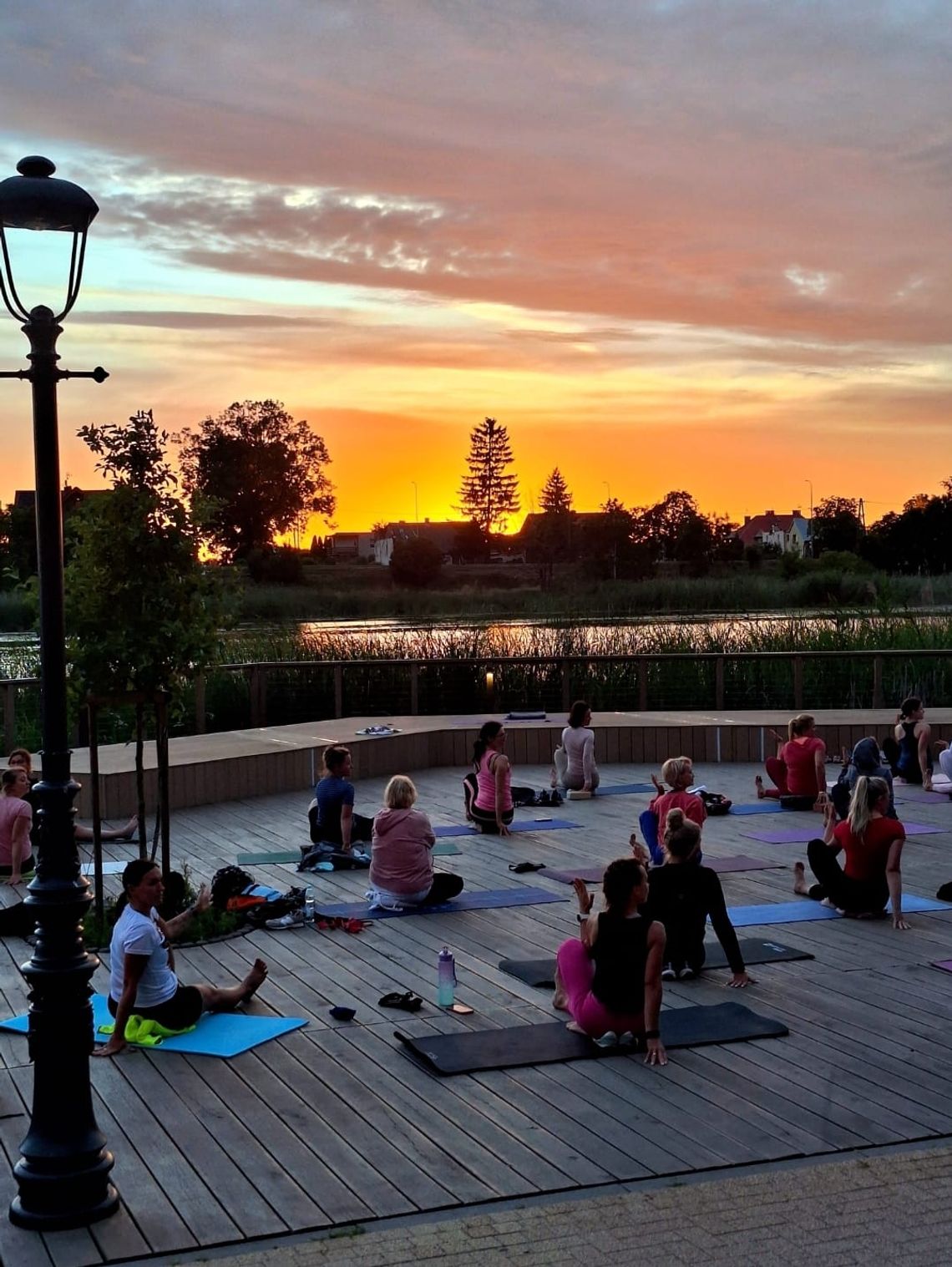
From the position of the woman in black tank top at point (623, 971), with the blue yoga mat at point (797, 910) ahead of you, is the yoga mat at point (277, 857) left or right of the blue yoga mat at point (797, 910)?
left

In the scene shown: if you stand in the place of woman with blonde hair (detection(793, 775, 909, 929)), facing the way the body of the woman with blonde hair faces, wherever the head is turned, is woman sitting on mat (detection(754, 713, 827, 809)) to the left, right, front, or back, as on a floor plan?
front

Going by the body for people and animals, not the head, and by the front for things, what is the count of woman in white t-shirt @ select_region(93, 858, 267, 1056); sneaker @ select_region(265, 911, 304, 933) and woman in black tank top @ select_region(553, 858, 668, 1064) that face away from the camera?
1

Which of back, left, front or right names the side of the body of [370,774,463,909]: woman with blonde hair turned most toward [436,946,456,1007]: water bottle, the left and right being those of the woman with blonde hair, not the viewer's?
back

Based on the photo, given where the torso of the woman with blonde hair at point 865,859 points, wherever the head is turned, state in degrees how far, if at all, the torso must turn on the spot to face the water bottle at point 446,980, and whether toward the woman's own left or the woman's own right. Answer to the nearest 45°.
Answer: approximately 135° to the woman's own left

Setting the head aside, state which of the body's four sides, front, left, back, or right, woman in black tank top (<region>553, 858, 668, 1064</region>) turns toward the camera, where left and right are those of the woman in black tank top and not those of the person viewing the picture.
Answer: back

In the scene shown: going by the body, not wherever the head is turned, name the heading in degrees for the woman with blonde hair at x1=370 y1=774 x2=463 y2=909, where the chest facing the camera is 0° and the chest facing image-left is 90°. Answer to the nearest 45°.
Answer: approximately 180°

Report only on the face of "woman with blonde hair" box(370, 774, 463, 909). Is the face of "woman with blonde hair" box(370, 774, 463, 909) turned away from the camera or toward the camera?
away from the camera

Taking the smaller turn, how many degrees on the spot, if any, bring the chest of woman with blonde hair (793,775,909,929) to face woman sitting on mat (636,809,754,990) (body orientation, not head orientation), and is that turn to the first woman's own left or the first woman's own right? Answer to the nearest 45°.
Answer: approximately 135° to the first woman's own left

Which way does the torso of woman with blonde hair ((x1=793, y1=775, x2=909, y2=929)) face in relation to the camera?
away from the camera
